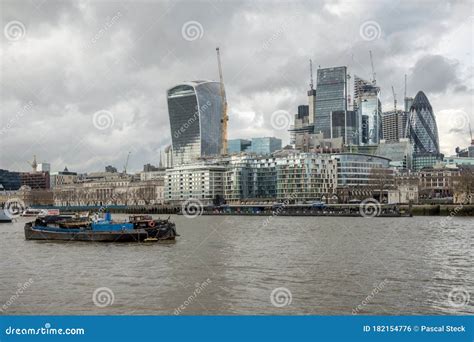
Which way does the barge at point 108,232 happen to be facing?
to the viewer's left
